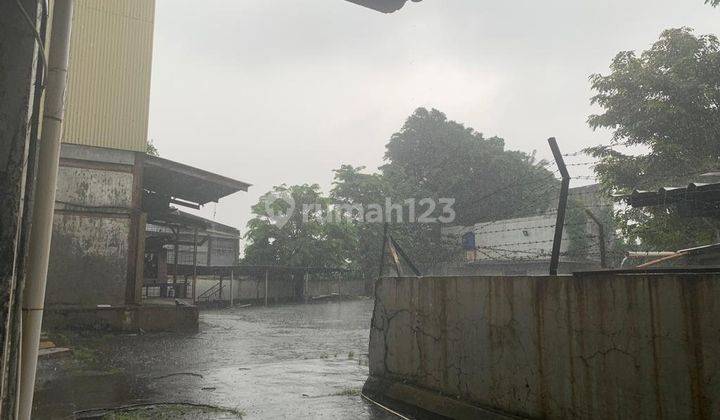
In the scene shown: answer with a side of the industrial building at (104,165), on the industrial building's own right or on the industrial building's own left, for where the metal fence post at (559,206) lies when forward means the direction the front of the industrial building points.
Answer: on the industrial building's own right

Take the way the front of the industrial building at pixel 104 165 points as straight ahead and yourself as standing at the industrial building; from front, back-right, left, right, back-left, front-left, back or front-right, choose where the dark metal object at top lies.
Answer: right

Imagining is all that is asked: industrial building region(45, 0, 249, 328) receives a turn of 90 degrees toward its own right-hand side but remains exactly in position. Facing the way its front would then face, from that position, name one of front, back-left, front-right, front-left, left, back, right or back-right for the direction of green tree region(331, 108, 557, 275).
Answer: back-left

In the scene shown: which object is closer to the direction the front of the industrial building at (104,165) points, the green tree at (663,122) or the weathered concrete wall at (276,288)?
the green tree

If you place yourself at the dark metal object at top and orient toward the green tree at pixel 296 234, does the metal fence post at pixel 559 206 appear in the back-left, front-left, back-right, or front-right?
front-right

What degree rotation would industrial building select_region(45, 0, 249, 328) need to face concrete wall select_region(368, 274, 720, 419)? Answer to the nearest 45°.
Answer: approximately 90° to its right

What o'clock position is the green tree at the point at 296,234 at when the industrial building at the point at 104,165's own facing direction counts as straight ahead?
The green tree is roughly at 10 o'clock from the industrial building.

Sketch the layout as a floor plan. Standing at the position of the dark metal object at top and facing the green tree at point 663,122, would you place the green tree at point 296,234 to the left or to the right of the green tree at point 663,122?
left

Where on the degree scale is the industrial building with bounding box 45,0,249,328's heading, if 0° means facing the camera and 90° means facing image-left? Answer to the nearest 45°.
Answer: approximately 270°

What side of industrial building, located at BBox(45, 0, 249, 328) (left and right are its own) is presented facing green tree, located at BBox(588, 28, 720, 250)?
front

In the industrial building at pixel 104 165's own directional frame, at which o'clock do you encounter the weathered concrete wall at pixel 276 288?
The weathered concrete wall is roughly at 10 o'clock from the industrial building.
